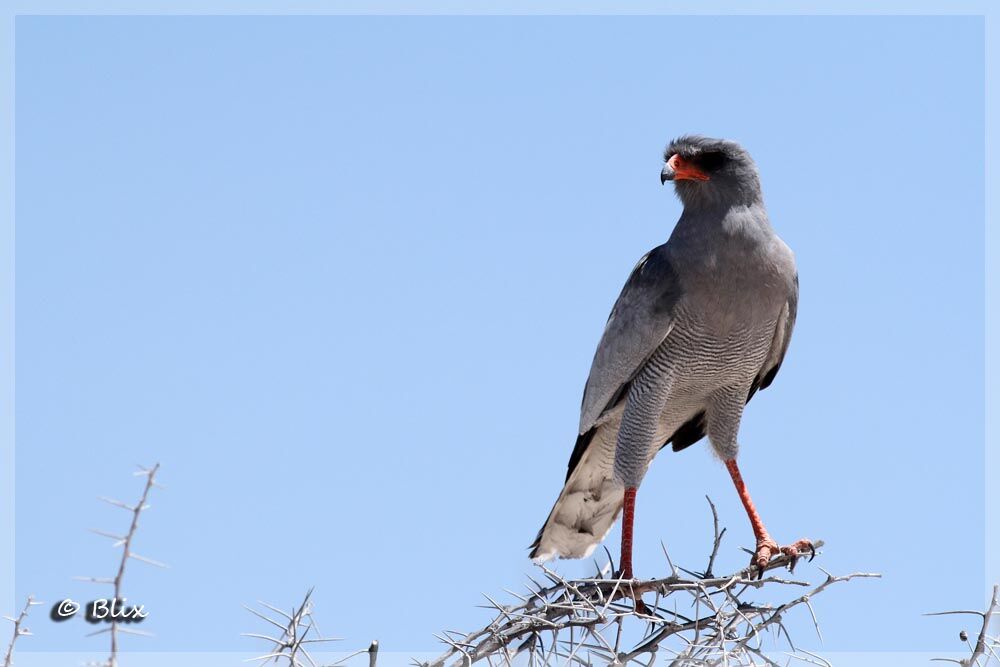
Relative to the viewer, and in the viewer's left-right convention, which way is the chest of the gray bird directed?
facing the viewer and to the right of the viewer
